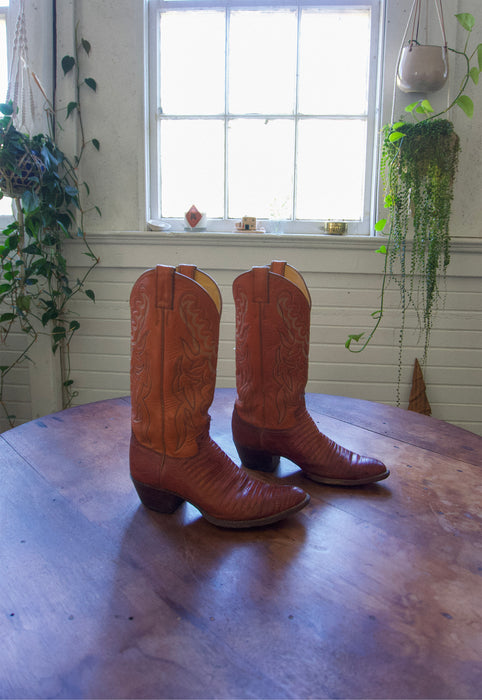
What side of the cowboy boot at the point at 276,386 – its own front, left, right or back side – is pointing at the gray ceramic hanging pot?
left

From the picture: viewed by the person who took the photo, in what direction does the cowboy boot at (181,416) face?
facing to the right of the viewer

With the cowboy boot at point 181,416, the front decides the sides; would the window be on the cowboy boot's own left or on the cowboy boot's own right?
on the cowboy boot's own left

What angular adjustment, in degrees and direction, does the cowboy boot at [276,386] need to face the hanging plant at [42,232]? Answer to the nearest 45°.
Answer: approximately 135° to its left

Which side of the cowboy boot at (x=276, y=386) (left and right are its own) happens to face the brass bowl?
left

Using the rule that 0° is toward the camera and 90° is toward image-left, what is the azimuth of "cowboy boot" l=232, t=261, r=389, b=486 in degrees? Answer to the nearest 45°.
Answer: approximately 270°

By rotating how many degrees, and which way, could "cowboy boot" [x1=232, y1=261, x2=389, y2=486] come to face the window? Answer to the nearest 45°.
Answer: approximately 90° to its left

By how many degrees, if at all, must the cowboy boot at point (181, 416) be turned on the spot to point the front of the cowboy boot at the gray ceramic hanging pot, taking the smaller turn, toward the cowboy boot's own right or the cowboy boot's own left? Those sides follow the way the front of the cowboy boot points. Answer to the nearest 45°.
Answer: approximately 45° to the cowboy boot's own left

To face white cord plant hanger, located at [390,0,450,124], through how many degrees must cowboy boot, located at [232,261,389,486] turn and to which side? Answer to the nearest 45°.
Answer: approximately 90° to its left
